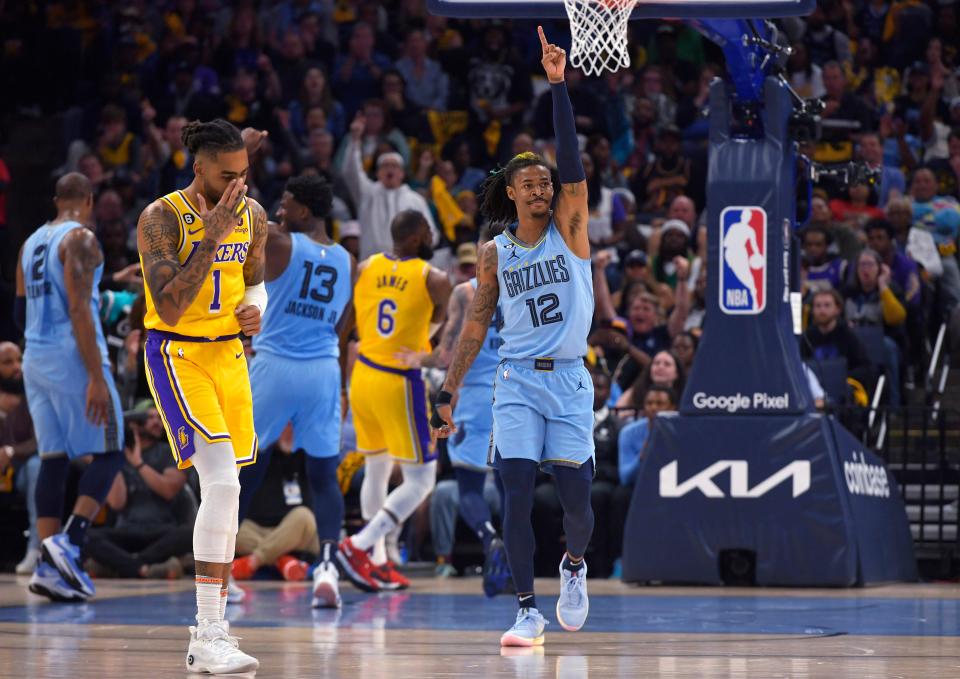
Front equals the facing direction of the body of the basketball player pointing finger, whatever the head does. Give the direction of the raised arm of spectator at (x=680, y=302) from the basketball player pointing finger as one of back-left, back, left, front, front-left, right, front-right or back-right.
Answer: back

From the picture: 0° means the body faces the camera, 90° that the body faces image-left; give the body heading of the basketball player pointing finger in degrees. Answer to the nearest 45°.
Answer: approximately 0°
